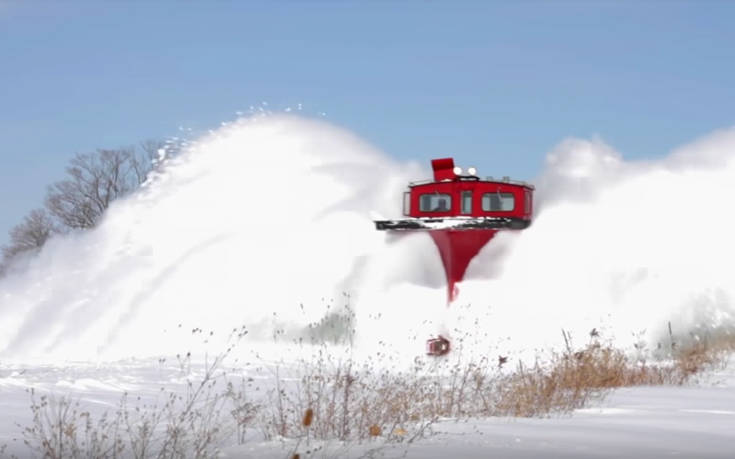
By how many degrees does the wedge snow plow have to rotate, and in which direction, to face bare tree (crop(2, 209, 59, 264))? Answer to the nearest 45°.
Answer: approximately 135° to its right

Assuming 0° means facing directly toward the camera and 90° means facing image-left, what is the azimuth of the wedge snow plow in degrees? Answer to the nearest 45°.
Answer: approximately 0°
